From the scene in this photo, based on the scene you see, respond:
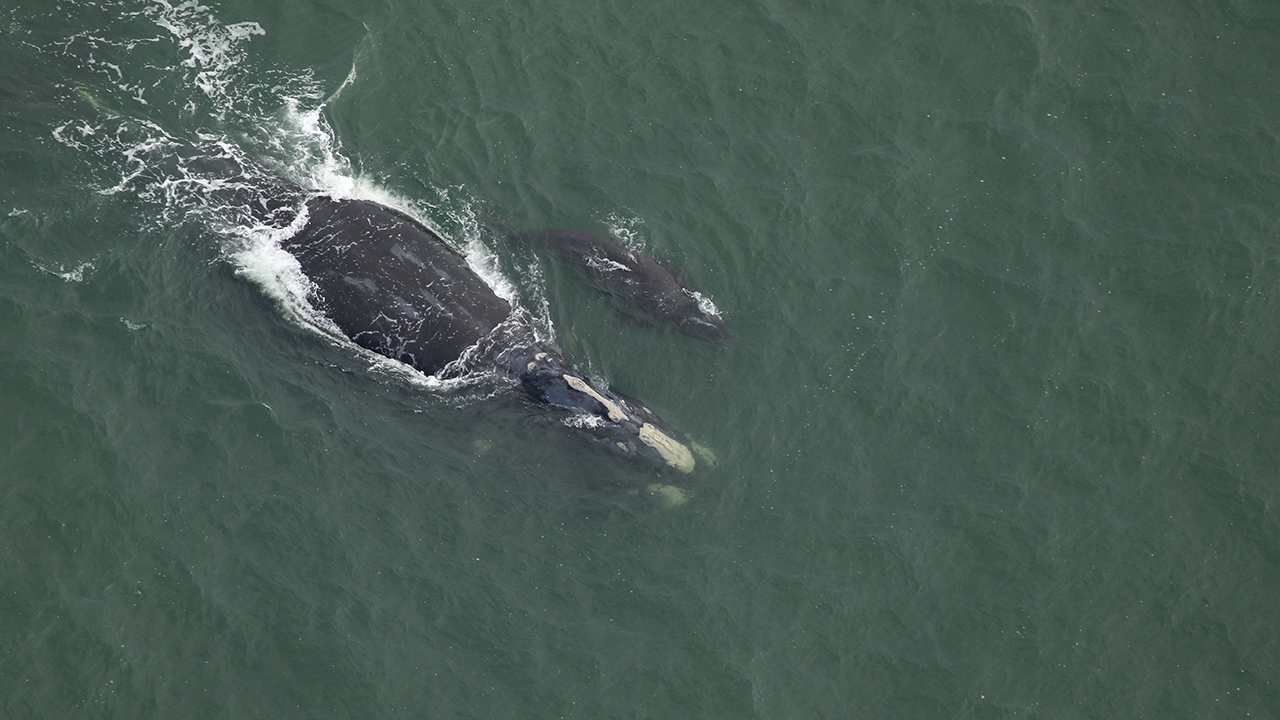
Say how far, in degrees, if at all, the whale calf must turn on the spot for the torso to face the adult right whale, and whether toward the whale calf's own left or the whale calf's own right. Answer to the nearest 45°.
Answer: approximately 90° to the whale calf's own right

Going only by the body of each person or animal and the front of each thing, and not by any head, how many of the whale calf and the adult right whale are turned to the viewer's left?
0

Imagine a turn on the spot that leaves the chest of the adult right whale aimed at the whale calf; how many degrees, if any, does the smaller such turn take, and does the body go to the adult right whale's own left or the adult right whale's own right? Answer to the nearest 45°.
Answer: approximately 90° to the adult right whale's own left

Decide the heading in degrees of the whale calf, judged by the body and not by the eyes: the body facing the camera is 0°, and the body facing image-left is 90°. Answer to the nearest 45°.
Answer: approximately 315°

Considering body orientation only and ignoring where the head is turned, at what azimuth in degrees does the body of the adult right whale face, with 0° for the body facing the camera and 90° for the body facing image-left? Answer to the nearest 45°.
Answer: approximately 315°
